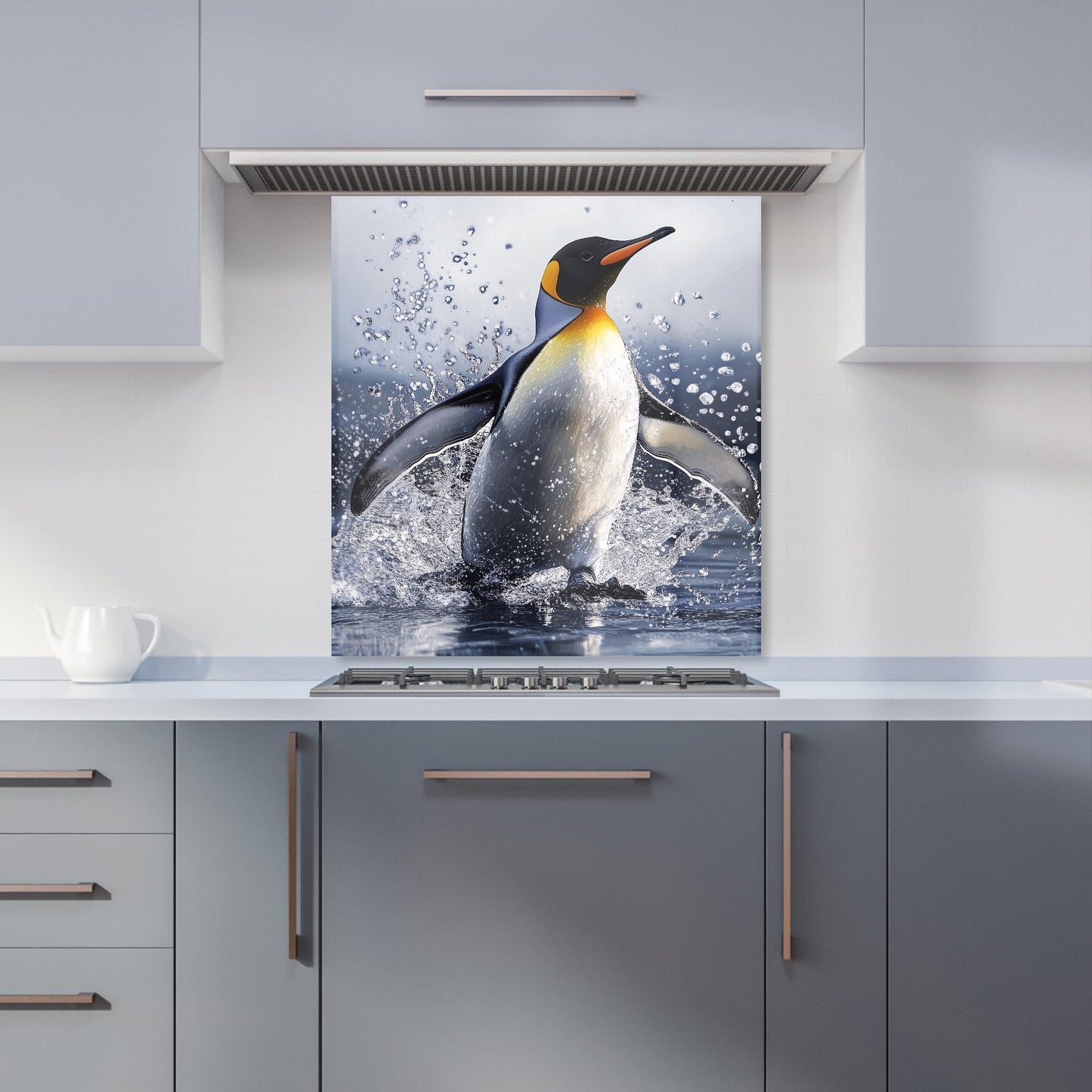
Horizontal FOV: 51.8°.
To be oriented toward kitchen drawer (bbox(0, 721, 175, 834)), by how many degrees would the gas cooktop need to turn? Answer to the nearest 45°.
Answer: approximately 90° to its right

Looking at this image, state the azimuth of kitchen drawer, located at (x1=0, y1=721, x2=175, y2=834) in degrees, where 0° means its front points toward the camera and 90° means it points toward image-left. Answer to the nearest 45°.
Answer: approximately 0°

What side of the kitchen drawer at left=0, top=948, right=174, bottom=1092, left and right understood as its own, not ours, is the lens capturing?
front

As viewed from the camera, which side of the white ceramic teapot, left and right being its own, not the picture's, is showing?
left

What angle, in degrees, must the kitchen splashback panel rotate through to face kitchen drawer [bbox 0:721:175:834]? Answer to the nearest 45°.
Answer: approximately 45° to its right
